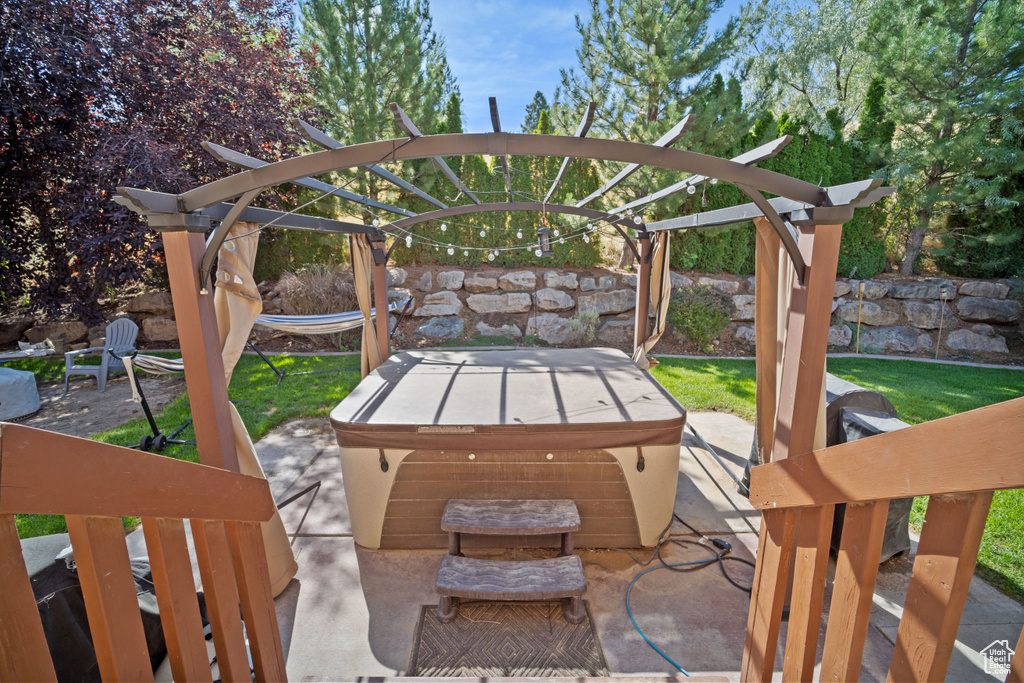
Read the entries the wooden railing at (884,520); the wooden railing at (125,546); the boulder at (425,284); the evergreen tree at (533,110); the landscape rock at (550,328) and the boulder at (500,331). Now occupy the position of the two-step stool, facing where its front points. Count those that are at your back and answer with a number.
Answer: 4

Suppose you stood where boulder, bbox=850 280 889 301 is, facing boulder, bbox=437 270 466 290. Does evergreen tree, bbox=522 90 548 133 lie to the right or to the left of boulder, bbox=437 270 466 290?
right

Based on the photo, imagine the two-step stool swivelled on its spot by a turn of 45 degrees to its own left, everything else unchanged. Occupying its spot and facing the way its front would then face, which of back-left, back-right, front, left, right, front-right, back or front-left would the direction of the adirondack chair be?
back

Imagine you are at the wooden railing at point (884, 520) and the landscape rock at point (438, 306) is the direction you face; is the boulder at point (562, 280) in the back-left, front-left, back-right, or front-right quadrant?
front-right

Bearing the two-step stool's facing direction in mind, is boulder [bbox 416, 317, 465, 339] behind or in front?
behind

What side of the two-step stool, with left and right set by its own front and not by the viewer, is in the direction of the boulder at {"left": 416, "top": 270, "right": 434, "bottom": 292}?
back

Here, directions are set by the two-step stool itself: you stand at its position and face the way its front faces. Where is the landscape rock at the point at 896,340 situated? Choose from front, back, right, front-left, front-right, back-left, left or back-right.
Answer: back-left

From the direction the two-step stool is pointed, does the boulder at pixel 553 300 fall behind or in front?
behind

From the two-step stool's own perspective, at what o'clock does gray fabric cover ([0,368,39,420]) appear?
The gray fabric cover is roughly at 4 o'clock from the two-step stool.

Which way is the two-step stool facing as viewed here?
toward the camera

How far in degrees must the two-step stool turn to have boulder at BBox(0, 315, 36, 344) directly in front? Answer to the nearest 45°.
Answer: approximately 135° to its right

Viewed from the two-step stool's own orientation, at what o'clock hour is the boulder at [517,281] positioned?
The boulder is roughly at 6 o'clock from the two-step stool.

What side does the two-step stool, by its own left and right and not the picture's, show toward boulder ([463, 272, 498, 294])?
back

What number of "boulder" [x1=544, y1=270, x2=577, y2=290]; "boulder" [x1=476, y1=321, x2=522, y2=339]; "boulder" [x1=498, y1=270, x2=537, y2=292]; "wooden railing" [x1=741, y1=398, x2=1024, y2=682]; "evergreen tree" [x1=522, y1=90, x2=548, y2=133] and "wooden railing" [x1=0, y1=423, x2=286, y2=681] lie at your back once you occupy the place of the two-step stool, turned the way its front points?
4

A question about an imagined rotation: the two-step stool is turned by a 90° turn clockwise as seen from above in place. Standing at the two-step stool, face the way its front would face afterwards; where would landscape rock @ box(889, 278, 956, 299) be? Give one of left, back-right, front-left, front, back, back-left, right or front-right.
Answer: back-right

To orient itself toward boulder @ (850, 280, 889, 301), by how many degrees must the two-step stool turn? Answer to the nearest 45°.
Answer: approximately 135° to its left
